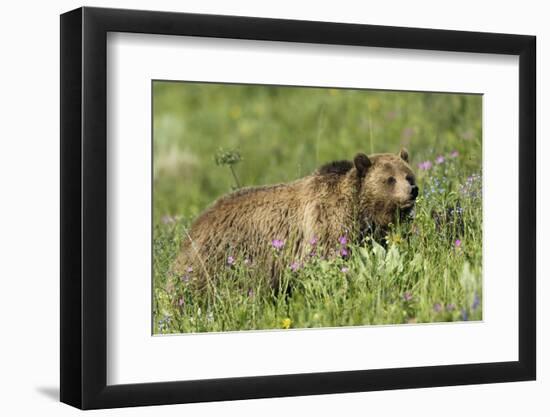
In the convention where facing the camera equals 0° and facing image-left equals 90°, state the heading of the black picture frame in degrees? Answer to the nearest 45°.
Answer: approximately 315°
